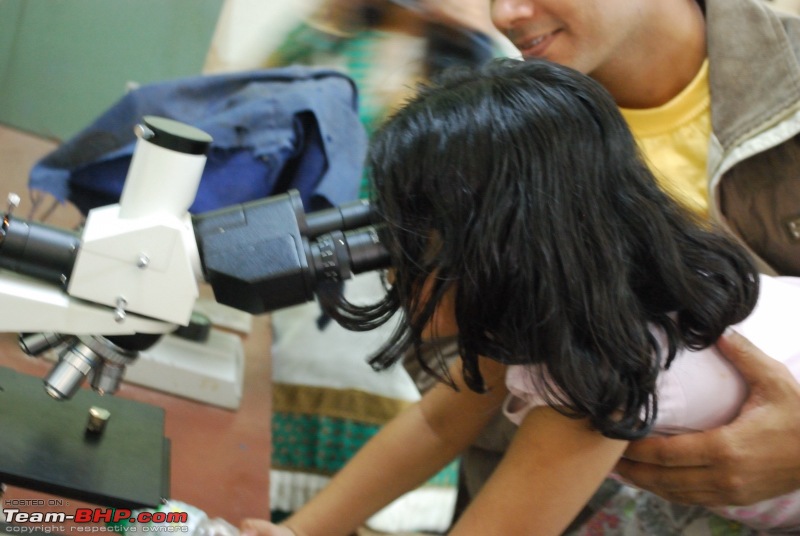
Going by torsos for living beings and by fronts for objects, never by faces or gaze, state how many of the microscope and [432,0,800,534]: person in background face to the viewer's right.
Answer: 1

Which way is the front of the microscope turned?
to the viewer's right

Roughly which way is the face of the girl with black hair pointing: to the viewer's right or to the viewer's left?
to the viewer's left

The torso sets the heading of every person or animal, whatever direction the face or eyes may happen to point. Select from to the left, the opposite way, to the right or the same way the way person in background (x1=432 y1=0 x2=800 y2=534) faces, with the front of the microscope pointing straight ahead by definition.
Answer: the opposite way

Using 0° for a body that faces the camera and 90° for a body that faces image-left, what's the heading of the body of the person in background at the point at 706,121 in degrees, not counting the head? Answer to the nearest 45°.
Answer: approximately 45°

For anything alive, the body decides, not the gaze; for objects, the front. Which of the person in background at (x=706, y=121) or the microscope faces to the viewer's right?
the microscope
